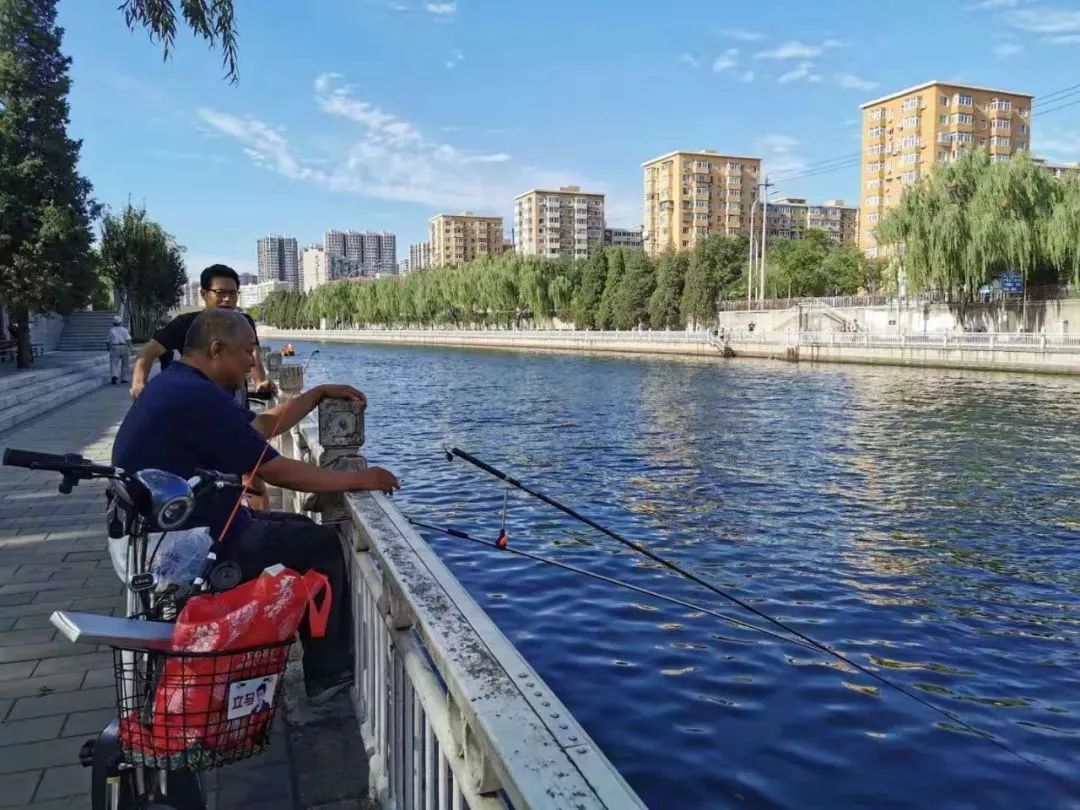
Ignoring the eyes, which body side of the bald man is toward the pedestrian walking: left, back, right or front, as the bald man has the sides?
left

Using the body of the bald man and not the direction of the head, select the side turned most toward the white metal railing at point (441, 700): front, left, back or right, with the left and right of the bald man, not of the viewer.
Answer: right

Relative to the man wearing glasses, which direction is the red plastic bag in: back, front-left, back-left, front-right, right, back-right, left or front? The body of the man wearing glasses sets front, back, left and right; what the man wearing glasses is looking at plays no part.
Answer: front-right

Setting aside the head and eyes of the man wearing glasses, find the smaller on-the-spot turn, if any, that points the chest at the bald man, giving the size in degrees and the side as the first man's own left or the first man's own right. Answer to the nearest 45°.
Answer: approximately 45° to the first man's own right

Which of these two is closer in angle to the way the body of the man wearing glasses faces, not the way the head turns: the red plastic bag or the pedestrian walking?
the red plastic bag

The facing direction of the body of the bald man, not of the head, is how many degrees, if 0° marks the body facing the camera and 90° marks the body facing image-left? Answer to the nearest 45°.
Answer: approximately 270°

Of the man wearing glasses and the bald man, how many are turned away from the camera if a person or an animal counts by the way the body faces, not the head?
0

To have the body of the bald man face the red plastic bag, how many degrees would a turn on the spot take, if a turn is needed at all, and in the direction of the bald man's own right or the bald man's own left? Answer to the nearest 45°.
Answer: approximately 90° to the bald man's own right

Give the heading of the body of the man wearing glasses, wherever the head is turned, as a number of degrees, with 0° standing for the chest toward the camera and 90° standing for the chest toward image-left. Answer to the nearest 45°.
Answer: approximately 315°

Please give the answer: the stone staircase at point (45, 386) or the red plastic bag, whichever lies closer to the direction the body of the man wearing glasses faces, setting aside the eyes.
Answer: the red plastic bag
